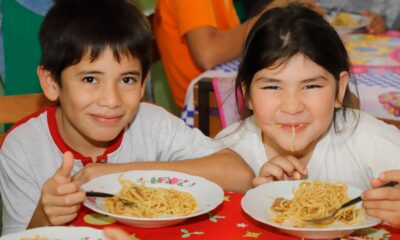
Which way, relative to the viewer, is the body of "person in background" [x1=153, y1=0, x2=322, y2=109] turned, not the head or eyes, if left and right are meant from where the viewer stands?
facing to the right of the viewer

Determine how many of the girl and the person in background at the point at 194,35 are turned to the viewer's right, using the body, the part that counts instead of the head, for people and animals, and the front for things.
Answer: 1

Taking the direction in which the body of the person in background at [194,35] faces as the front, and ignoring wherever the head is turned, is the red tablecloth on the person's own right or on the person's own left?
on the person's own right

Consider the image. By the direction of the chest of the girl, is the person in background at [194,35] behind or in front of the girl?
behind

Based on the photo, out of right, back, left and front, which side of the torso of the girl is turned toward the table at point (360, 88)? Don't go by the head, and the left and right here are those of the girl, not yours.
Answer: back

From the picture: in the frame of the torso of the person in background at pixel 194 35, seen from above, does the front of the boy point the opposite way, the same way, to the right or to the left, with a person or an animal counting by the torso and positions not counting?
to the right

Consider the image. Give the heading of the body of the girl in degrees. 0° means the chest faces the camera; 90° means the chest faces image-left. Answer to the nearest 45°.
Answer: approximately 0°

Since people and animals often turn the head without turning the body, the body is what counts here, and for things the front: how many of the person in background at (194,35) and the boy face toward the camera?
1

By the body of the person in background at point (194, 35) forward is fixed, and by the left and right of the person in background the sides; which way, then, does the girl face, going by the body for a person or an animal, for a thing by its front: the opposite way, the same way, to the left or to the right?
to the right
